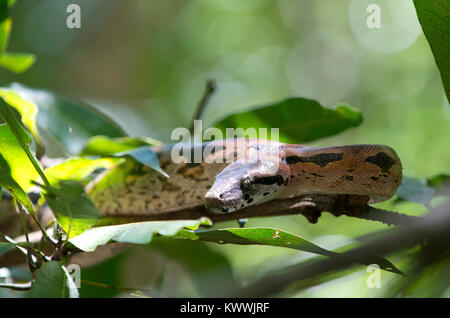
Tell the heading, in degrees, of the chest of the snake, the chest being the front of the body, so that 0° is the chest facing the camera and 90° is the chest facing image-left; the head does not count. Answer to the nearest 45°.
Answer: approximately 45°

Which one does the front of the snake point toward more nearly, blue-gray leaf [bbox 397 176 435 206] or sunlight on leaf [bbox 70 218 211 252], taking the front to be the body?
the sunlight on leaf

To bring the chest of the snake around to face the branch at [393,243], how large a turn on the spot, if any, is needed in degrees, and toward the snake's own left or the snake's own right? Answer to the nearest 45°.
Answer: approximately 90° to the snake's own left

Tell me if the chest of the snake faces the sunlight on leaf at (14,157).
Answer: yes

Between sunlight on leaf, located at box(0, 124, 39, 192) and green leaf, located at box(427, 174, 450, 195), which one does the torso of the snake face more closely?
the sunlight on leaf

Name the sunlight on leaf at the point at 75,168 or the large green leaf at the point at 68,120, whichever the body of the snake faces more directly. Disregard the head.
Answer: the sunlight on leaf

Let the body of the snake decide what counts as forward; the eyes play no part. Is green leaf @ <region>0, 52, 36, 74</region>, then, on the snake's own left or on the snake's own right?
on the snake's own right

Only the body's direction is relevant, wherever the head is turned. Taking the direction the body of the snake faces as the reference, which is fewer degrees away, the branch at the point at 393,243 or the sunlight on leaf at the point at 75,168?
the sunlight on leaf

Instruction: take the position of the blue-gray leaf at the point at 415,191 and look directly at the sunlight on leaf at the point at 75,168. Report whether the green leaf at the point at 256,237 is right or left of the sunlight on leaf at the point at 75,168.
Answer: left
